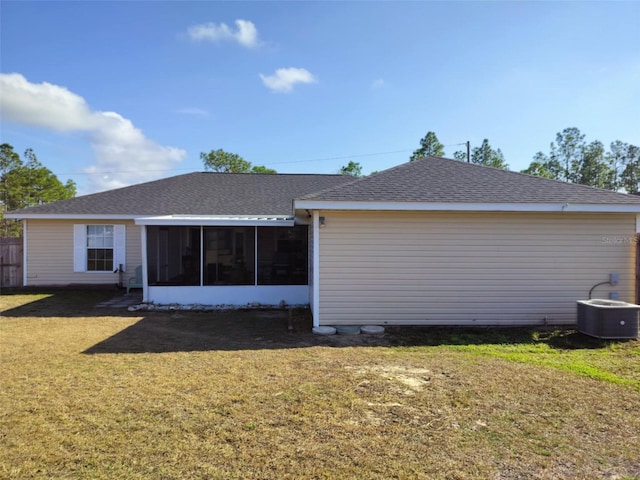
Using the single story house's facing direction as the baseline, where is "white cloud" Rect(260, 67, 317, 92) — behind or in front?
in front

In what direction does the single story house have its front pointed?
away from the camera

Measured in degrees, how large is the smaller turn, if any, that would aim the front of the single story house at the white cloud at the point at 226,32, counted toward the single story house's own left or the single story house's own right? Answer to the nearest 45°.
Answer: approximately 45° to the single story house's own left

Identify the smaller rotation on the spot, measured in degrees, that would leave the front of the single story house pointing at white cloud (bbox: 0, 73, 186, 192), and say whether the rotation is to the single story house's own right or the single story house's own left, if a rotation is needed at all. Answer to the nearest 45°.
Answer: approximately 45° to the single story house's own left

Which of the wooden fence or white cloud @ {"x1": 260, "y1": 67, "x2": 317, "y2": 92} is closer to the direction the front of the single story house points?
the white cloud

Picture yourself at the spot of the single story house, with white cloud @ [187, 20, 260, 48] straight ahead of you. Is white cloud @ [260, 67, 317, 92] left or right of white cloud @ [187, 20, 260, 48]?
right
